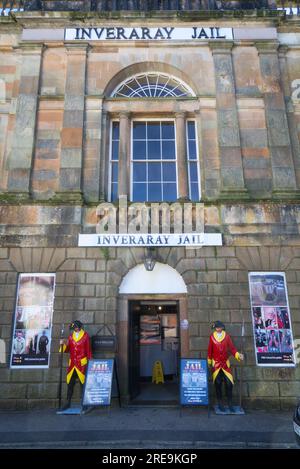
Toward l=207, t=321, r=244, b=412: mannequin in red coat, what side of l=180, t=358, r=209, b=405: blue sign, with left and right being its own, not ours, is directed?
left
